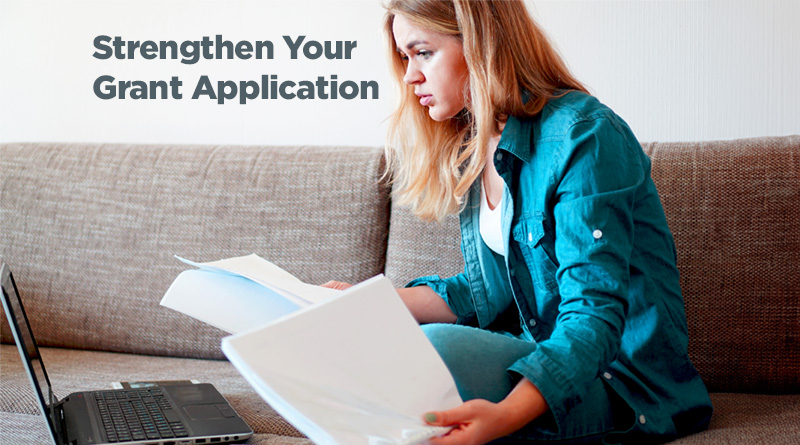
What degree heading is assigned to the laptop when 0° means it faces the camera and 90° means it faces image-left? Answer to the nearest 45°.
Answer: approximately 270°

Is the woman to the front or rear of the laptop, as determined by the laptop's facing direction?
to the front

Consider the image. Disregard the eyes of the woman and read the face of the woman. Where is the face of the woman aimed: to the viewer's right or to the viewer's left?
to the viewer's left
